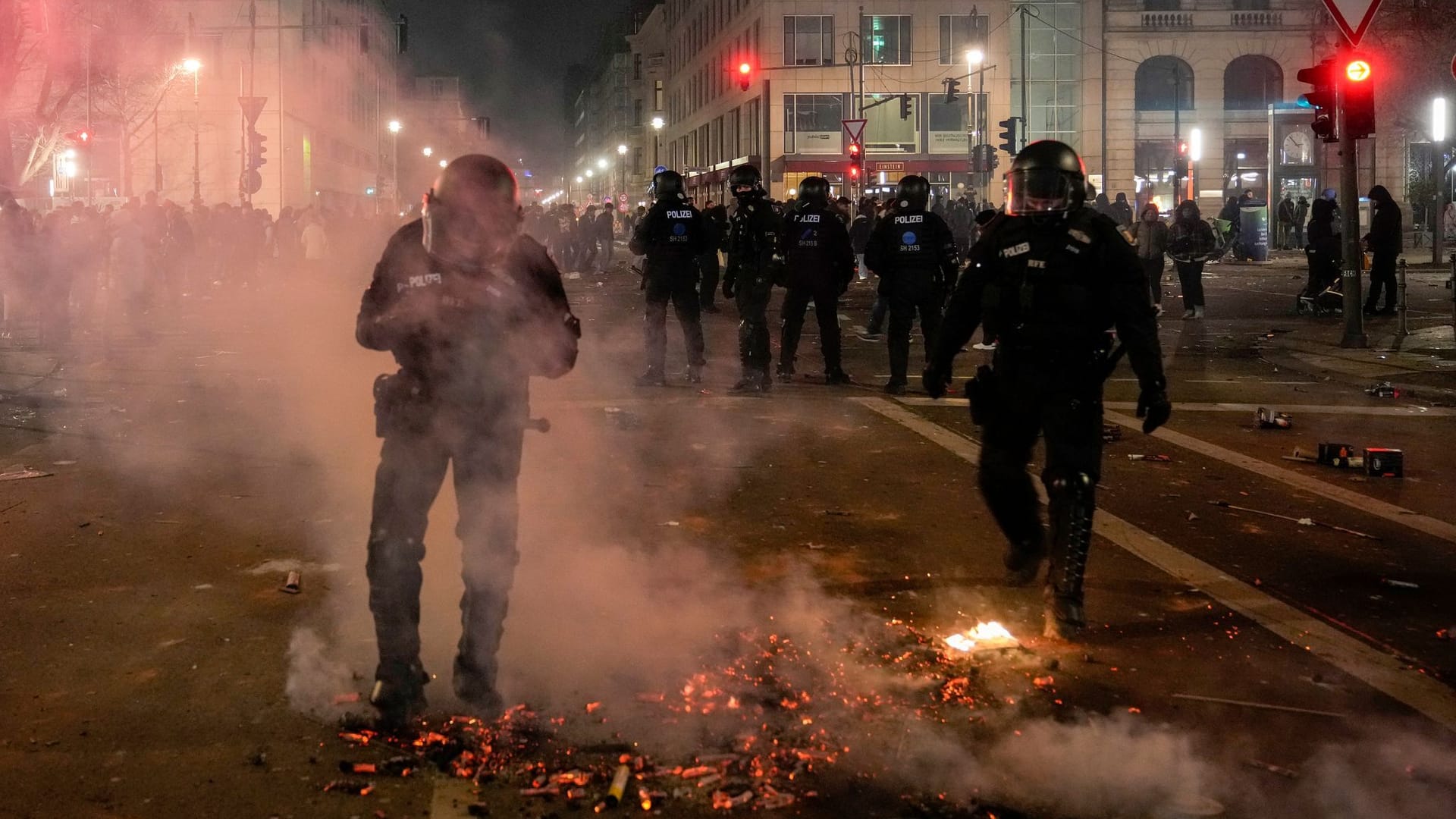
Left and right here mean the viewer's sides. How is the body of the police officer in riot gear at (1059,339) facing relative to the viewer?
facing the viewer

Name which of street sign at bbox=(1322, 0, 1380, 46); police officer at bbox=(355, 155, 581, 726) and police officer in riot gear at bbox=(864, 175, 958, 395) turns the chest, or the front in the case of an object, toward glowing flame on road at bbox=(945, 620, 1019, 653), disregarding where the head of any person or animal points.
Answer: the street sign

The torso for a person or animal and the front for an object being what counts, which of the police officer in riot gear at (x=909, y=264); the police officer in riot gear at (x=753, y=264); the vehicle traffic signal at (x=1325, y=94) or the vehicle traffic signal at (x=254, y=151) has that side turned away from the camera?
the police officer in riot gear at (x=909, y=264)

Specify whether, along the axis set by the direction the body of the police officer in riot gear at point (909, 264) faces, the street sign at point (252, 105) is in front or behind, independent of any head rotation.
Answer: in front

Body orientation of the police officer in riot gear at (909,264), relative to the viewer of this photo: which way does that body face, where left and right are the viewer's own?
facing away from the viewer
